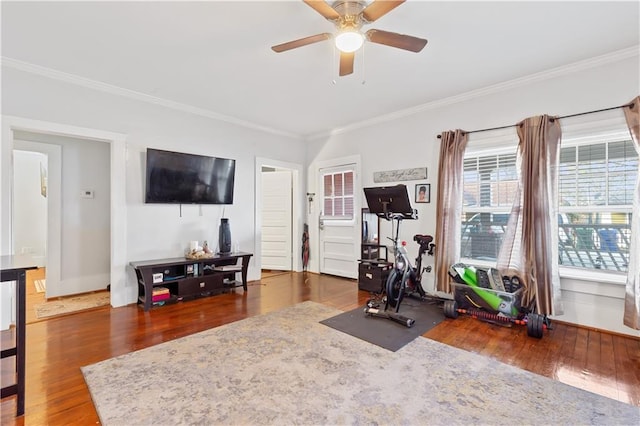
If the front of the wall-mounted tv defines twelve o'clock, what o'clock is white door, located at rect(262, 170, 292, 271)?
The white door is roughly at 9 o'clock from the wall-mounted tv.

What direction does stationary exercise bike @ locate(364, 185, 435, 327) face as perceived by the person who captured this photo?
facing the viewer and to the left of the viewer

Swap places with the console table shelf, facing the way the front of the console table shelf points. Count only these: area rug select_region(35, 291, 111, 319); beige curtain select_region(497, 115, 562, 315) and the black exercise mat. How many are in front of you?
2

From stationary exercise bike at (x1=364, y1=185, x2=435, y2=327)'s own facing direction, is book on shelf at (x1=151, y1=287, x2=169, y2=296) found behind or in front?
in front

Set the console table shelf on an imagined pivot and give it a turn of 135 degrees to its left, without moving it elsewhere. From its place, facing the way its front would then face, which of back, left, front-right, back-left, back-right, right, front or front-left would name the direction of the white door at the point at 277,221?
front-right

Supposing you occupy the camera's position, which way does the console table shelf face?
facing the viewer and to the right of the viewer

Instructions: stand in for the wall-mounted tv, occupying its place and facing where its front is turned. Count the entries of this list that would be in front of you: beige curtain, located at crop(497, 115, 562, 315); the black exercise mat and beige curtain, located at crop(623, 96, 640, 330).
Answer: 3

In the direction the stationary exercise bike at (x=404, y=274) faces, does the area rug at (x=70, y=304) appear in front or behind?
in front

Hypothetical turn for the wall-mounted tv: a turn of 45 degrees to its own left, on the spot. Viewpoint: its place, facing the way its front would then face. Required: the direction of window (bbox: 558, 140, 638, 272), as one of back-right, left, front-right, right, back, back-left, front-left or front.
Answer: front-right

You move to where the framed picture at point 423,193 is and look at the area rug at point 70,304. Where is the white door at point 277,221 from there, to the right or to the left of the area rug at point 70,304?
right

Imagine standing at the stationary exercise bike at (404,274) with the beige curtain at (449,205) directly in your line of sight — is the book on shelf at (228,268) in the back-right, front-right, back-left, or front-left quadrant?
back-left

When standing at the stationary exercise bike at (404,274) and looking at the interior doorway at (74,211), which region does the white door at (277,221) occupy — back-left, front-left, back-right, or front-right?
front-right
